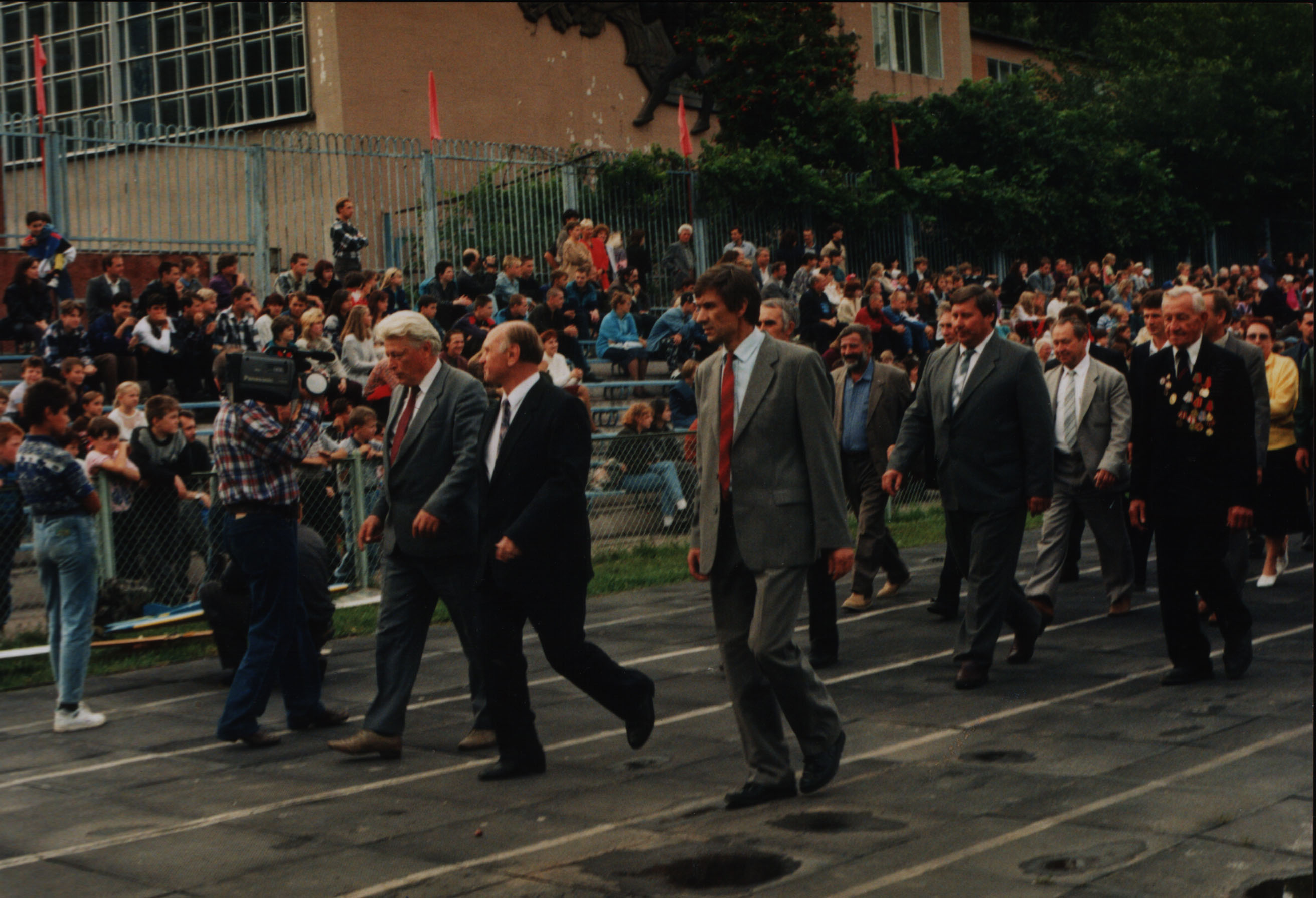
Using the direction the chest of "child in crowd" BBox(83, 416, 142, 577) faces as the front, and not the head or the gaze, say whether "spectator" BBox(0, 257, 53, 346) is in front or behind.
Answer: behind

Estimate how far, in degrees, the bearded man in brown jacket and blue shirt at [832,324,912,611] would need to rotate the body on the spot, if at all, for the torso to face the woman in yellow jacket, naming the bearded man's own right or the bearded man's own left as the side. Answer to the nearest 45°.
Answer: approximately 135° to the bearded man's own left

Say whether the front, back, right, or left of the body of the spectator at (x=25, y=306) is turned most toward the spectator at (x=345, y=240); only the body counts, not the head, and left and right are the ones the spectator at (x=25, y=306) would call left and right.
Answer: left

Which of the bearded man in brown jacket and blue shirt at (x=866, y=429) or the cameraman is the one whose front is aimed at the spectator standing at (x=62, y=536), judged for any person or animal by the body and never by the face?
the bearded man in brown jacket and blue shirt

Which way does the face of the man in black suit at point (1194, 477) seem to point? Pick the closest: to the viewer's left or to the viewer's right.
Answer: to the viewer's left

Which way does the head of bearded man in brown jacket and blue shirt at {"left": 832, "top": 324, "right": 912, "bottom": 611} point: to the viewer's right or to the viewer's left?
to the viewer's left

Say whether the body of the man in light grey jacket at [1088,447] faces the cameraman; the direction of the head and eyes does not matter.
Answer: yes

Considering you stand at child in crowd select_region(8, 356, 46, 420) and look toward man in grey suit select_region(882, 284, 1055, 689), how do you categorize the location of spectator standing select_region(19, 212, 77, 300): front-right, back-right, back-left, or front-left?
back-left

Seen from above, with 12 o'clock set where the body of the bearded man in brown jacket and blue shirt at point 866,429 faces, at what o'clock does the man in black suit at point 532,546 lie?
The man in black suit is roughly at 11 o'clock from the bearded man in brown jacket and blue shirt.

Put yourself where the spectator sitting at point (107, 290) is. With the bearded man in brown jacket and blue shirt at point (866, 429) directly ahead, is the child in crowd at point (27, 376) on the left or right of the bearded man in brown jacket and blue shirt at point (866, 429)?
right

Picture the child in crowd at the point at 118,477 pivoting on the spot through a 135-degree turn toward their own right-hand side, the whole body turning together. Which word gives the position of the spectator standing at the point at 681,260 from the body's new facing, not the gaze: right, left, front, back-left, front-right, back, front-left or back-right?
back-right
